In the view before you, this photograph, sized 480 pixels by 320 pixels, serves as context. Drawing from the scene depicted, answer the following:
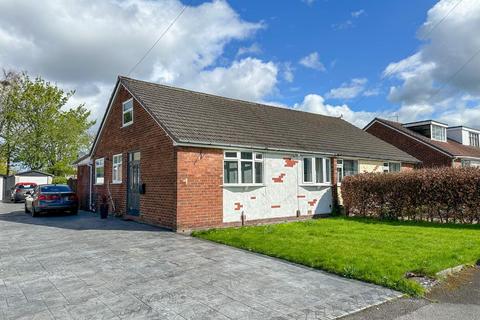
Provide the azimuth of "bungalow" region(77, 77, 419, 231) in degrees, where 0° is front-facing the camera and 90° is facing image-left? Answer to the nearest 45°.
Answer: approximately 315°

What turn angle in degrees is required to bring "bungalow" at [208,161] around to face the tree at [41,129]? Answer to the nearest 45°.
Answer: approximately 180°

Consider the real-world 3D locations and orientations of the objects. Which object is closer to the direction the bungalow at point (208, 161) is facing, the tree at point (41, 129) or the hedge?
the hedge

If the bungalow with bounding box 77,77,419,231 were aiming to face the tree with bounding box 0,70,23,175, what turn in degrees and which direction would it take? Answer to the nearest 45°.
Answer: approximately 180°

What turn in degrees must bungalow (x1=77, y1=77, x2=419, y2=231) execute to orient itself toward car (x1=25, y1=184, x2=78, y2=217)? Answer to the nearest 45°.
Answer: approximately 135° to its right
